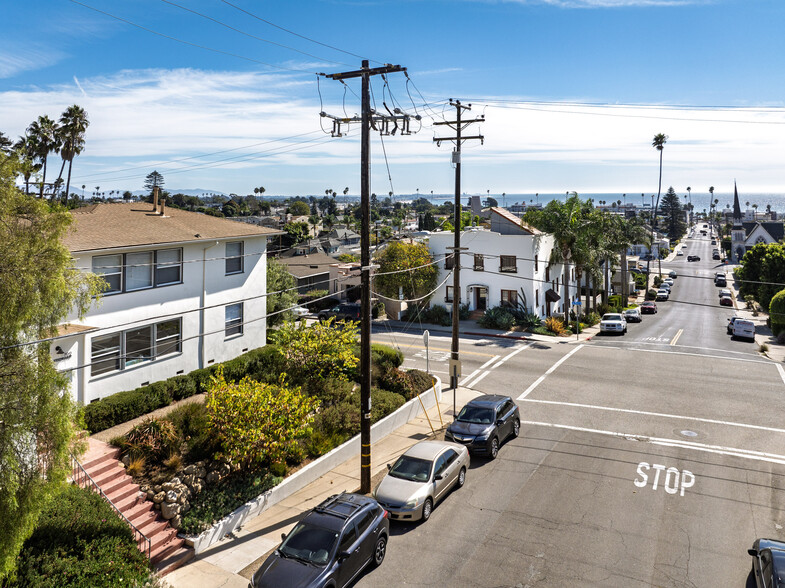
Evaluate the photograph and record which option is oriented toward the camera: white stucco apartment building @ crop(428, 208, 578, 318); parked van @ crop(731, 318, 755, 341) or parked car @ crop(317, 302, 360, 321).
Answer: the white stucco apartment building

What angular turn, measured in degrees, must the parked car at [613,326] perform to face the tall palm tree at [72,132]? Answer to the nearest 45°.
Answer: approximately 90° to its right

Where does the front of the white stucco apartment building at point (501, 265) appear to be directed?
toward the camera

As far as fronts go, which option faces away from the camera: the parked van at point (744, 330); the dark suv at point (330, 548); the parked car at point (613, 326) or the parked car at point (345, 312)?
the parked van at point (744, 330)

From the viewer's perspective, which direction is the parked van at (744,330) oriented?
away from the camera

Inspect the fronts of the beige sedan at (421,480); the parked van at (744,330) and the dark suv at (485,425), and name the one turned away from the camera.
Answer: the parked van

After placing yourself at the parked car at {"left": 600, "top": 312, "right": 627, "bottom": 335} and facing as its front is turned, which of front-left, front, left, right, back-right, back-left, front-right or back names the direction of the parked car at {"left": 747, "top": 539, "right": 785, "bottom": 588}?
front

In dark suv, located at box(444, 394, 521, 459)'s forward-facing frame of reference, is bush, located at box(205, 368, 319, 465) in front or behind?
in front

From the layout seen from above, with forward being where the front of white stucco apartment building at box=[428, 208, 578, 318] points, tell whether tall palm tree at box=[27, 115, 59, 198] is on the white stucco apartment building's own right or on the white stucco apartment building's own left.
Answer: on the white stucco apartment building's own right

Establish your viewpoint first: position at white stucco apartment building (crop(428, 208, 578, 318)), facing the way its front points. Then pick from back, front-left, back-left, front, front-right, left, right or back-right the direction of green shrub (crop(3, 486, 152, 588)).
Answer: front

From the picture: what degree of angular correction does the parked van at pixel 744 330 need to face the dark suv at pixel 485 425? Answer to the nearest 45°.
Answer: approximately 180°

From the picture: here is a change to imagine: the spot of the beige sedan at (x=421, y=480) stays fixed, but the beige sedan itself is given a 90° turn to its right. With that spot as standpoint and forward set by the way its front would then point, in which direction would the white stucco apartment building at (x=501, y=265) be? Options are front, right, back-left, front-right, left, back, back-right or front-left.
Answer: front-right
